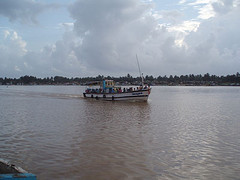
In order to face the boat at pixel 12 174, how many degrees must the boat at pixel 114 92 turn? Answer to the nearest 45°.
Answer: approximately 90° to its right

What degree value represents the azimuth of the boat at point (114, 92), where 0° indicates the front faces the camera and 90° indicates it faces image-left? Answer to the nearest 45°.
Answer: approximately 270°
